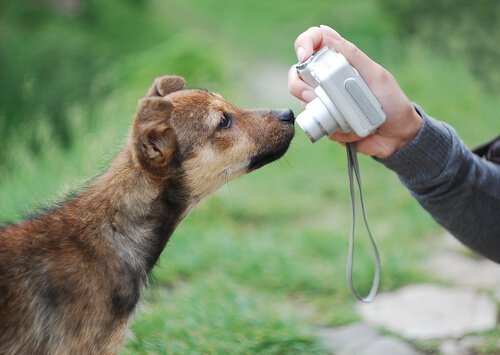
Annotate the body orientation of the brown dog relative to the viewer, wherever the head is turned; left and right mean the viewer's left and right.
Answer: facing to the right of the viewer
